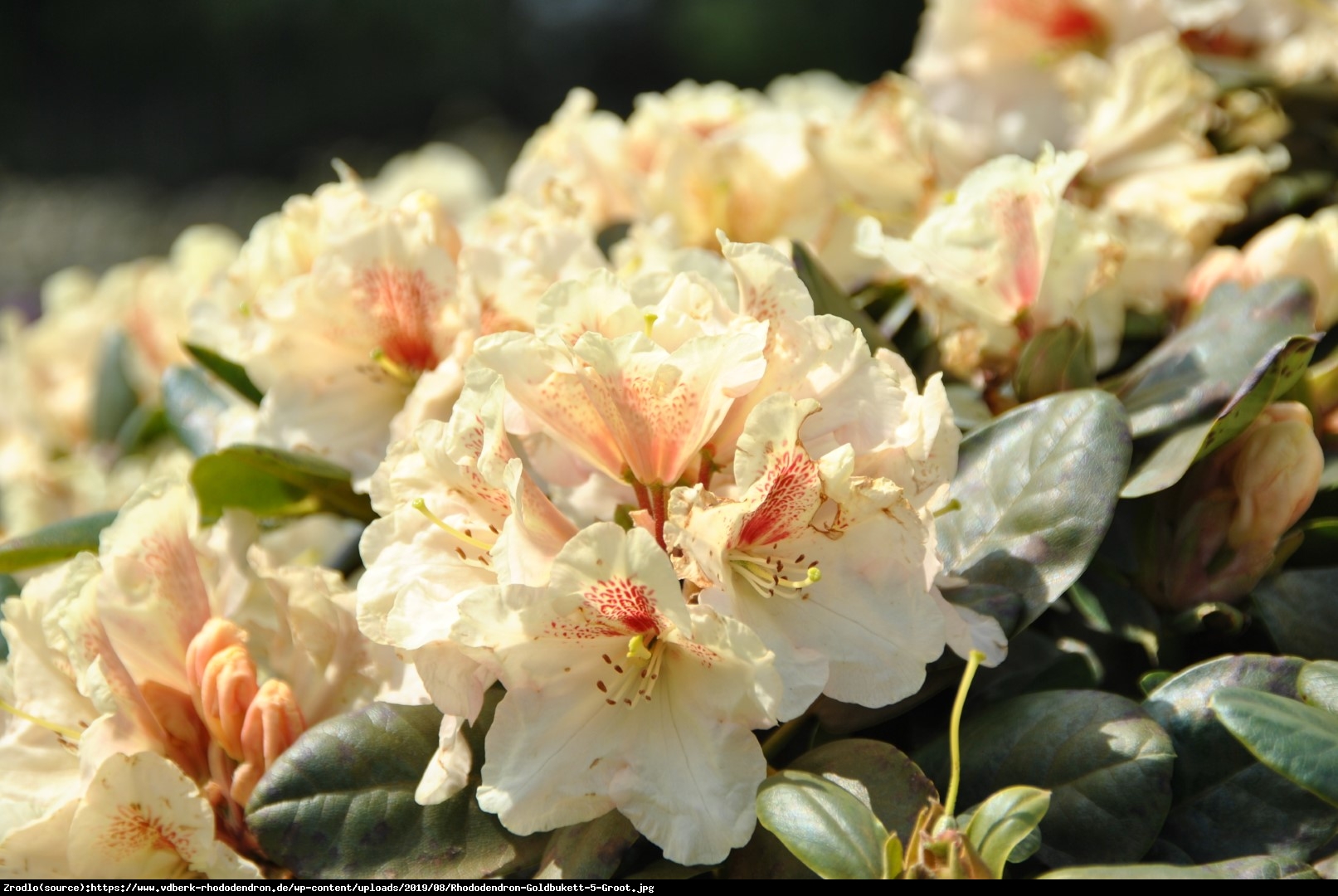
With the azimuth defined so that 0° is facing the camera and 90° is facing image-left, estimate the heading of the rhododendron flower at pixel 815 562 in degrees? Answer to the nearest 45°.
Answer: approximately 315°

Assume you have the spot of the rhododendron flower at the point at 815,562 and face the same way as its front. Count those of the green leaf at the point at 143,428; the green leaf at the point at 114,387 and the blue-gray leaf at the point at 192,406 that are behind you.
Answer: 3

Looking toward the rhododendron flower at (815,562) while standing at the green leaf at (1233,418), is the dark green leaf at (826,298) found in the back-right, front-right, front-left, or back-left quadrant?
front-right

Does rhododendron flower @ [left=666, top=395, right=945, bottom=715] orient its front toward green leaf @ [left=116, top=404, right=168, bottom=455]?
no

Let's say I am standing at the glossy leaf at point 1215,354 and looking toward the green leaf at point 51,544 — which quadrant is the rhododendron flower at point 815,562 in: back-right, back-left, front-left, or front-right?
front-left
